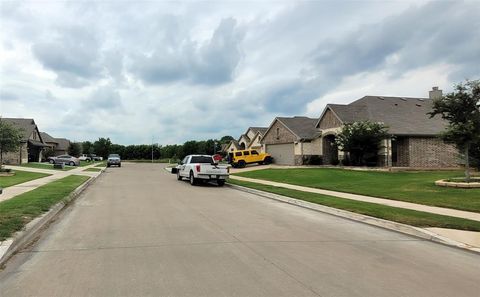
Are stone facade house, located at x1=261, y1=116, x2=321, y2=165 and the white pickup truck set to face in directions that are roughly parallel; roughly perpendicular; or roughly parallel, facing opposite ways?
roughly perpendicular

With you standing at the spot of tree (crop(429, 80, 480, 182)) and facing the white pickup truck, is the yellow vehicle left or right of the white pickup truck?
right

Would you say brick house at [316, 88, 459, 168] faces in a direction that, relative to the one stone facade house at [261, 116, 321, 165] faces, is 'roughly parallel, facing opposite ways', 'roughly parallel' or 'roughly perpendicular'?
roughly parallel

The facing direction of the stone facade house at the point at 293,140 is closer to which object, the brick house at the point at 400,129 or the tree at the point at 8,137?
the tree

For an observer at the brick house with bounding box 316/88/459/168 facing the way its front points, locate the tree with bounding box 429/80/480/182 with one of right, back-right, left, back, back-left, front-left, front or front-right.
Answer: front-left

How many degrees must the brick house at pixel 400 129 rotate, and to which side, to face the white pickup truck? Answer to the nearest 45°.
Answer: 0° — it already faces it

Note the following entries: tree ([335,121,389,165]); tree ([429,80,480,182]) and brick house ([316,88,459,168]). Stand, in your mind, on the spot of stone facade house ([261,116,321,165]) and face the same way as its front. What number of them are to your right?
0

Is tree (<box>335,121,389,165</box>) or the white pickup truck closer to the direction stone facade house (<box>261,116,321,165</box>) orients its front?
the white pickup truck

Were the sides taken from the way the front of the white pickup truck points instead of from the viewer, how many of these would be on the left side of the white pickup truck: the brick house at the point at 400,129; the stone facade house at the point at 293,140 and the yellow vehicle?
0

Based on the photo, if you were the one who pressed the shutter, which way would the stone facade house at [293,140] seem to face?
facing the viewer and to the left of the viewer

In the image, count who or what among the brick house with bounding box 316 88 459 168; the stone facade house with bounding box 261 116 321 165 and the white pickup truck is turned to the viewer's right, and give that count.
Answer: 0

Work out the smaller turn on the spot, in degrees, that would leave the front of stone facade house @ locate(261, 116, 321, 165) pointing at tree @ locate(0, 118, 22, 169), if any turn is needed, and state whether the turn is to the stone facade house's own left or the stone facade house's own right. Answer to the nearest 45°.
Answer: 0° — it already faces it

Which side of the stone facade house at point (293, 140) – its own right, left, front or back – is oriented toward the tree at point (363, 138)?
left

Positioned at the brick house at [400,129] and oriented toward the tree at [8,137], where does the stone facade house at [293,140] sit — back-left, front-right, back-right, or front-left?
front-right

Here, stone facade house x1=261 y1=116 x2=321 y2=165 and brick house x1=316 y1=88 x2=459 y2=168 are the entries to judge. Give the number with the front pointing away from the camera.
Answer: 0
